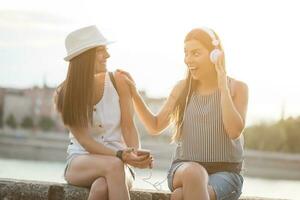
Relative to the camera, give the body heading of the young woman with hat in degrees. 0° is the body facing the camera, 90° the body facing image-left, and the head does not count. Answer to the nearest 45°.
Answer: approximately 315°

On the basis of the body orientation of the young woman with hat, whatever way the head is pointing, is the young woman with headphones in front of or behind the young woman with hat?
in front

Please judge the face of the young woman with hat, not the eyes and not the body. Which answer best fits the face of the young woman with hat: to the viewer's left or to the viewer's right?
to the viewer's right

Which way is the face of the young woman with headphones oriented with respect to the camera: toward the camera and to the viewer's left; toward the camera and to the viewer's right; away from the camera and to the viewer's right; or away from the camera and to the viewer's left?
toward the camera and to the viewer's left
